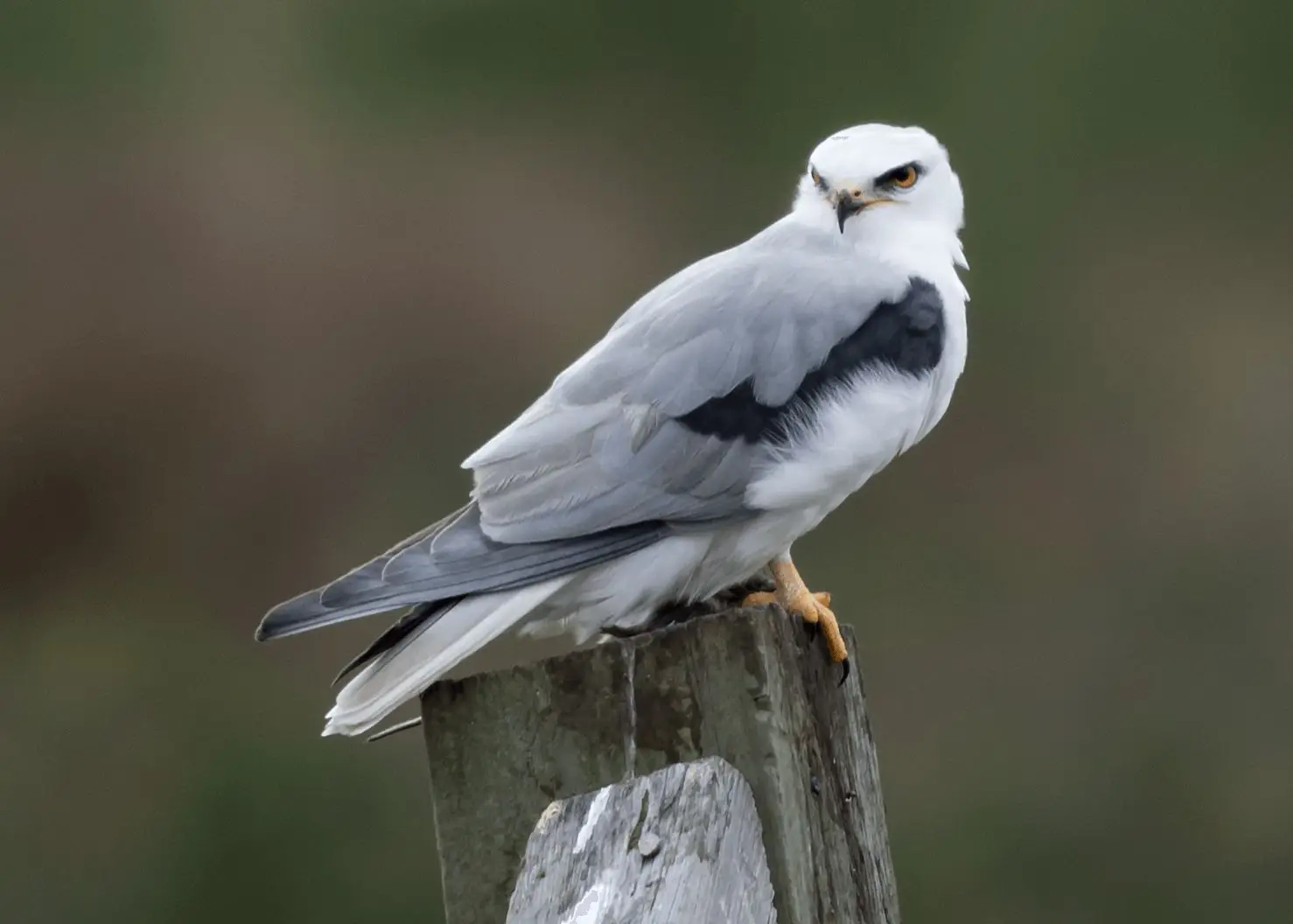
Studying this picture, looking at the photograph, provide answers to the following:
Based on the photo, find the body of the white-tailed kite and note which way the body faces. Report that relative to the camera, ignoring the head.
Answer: to the viewer's right

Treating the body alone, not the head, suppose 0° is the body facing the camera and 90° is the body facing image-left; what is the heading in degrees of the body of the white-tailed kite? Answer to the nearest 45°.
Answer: approximately 270°
